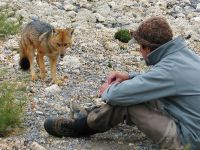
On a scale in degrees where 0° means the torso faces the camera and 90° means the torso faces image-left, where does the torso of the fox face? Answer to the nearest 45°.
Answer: approximately 315°

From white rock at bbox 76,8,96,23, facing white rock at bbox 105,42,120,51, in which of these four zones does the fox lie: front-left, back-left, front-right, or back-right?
front-right

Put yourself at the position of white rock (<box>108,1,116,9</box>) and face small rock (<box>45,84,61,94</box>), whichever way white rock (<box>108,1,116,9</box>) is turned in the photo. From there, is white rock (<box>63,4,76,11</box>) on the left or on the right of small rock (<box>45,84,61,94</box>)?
right

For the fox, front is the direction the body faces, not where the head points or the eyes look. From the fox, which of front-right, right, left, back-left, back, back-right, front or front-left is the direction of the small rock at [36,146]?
front-right

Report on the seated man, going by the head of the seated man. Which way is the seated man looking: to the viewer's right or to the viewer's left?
to the viewer's left

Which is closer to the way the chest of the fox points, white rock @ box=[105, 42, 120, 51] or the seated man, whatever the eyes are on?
the seated man

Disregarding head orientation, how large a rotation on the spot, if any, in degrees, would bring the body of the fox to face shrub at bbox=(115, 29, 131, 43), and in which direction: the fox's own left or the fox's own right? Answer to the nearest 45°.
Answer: approximately 90° to the fox's own left

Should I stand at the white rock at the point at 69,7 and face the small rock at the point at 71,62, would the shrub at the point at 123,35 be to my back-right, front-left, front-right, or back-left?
front-left

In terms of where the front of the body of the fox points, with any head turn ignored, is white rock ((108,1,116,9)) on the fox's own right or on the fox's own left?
on the fox's own left

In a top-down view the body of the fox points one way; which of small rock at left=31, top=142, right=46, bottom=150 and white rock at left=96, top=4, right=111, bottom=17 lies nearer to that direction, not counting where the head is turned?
the small rock

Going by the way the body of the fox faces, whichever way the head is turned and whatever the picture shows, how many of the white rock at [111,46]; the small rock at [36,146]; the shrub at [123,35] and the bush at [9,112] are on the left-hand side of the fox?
2

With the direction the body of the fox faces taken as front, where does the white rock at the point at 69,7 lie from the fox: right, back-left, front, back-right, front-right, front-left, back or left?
back-left

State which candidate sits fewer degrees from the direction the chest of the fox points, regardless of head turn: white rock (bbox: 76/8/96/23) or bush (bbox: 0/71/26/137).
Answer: the bush
